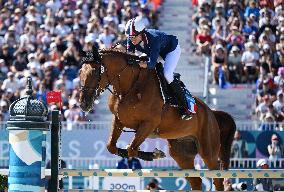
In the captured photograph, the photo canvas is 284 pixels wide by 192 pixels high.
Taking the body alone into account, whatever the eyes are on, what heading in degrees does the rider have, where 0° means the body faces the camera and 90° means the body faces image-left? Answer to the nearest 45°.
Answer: approximately 45°

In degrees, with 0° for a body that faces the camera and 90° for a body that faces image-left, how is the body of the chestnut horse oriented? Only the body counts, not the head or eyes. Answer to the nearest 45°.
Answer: approximately 45°
